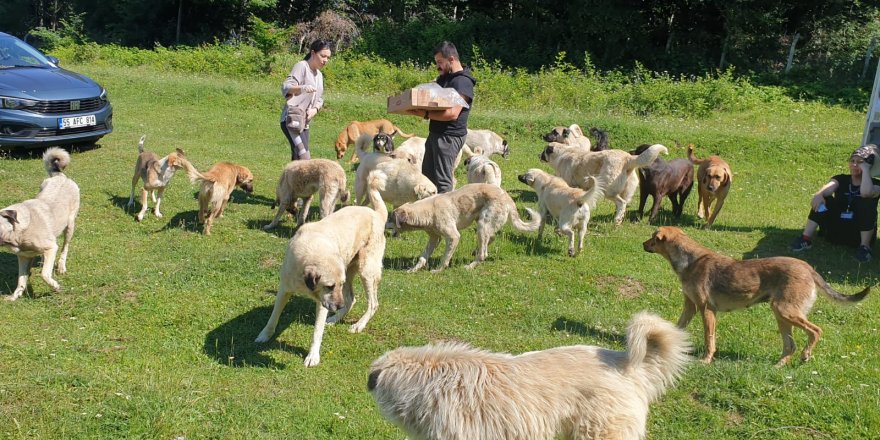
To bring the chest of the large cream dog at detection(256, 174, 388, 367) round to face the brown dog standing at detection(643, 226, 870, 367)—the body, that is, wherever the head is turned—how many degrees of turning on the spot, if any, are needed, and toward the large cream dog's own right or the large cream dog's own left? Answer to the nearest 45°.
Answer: approximately 135° to the large cream dog's own left

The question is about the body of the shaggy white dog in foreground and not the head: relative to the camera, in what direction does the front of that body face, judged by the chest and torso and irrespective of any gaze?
to the viewer's left

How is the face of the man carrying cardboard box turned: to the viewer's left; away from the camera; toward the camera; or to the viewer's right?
to the viewer's left

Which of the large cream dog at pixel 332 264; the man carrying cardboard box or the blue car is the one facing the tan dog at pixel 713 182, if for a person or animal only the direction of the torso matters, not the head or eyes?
the blue car

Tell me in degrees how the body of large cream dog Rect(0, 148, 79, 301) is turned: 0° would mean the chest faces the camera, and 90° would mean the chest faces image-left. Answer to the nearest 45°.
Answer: approximately 45°

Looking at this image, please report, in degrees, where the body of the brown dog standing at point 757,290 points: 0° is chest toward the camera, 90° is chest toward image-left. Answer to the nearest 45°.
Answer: approximately 90°

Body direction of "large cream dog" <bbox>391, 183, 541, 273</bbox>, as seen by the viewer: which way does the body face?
to the viewer's left

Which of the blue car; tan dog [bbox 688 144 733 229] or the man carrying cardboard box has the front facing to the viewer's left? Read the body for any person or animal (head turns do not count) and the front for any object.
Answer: the man carrying cardboard box

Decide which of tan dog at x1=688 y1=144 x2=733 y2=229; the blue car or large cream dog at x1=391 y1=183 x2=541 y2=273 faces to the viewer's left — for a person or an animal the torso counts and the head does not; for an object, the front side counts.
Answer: the large cream dog

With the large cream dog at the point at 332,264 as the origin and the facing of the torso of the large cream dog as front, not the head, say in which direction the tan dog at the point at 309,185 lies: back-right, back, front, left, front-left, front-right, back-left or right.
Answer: back-right
